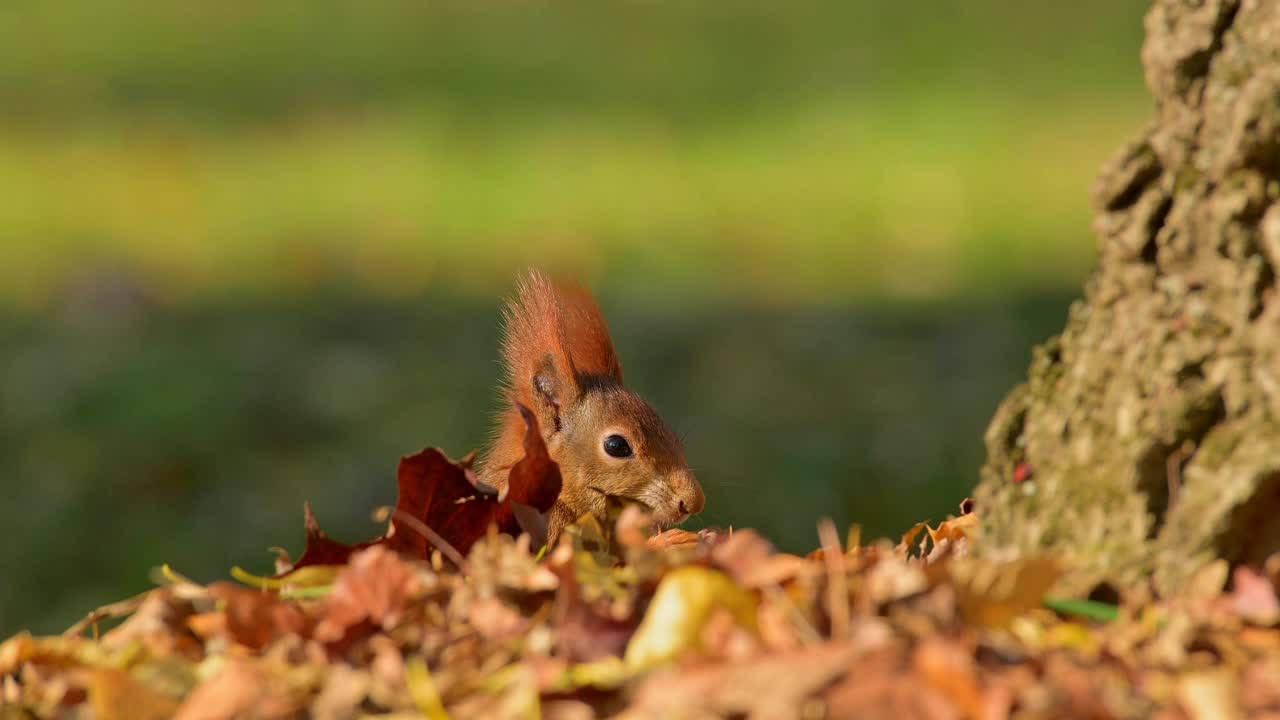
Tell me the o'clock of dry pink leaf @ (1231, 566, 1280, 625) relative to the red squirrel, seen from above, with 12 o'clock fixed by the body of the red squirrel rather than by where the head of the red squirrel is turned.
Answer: The dry pink leaf is roughly at 1 o'clock from the red squirrel.

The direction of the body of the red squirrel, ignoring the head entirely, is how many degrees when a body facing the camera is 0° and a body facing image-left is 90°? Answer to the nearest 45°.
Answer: approximately 315°

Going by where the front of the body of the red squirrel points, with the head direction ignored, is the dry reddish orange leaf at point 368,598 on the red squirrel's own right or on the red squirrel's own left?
on the red squirrel's own right

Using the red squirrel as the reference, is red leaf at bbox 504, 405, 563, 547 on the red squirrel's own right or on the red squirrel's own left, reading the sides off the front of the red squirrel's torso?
on the red squirrel's own right

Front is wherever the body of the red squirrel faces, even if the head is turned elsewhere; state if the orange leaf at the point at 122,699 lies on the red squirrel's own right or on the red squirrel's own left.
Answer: on the red squirrel's own right

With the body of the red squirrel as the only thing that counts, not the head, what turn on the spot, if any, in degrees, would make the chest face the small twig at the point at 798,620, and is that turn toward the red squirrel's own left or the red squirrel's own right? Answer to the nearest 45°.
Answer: approximately 45° to the red squirrel's own right
